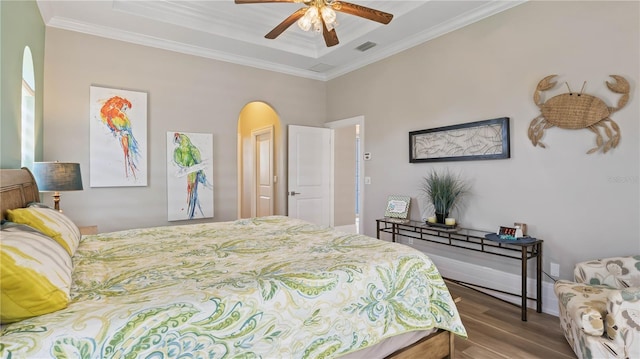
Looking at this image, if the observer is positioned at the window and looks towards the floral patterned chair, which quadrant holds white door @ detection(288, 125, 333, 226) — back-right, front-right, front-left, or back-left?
front-left

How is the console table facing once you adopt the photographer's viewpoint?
facing the viewer and to the left of the viewer

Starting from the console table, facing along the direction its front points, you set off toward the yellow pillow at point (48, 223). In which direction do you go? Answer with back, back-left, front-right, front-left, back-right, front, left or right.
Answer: front

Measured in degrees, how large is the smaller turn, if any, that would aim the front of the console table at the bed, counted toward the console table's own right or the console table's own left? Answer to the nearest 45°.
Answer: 0° — it already faces it

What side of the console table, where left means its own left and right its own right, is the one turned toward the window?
front

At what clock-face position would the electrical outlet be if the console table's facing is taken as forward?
The electrical outlet is roughly at 8 o'clock from the console table.

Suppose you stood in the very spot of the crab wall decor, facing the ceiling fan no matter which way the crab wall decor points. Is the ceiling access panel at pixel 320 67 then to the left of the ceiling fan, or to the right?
right

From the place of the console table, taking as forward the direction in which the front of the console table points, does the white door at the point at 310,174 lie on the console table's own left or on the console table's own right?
on the console table's own right

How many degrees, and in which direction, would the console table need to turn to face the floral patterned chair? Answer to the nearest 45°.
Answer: approximately 90° to its left
